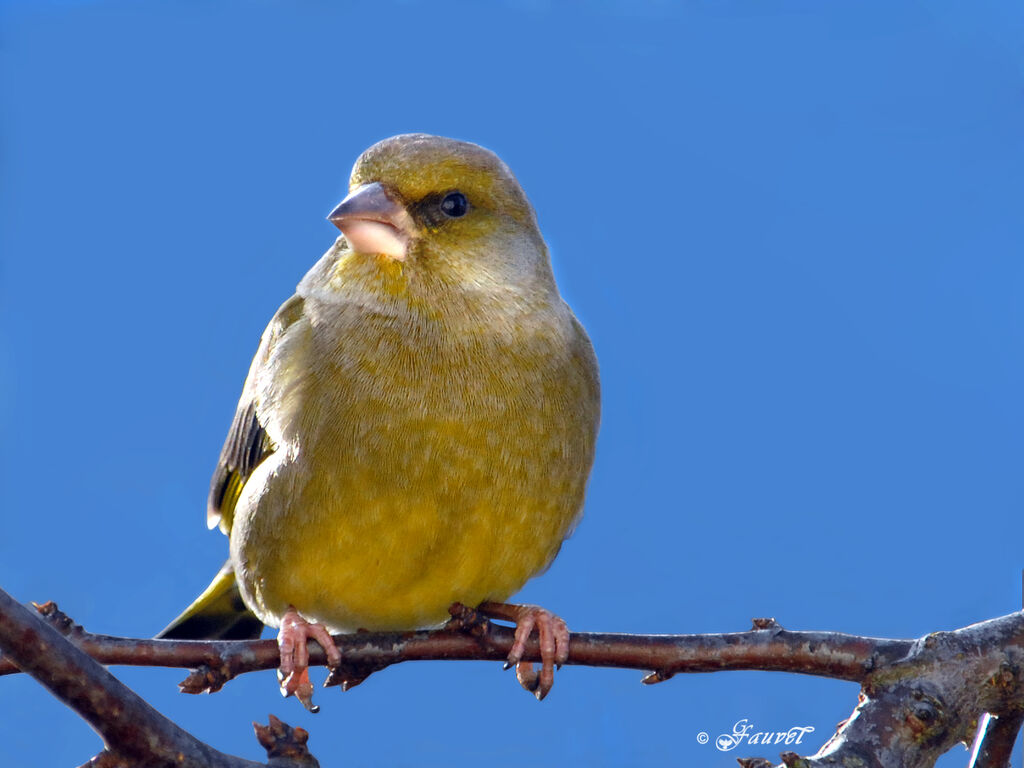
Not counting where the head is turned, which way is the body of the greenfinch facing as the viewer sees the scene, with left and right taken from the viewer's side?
facing the viewer and to the right of the viewer

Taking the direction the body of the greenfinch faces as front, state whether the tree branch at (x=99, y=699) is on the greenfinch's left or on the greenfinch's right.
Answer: on the greenfinch's right
